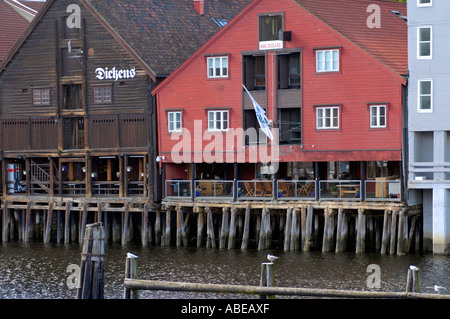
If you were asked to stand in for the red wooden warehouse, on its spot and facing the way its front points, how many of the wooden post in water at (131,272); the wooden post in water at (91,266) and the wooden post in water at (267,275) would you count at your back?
0

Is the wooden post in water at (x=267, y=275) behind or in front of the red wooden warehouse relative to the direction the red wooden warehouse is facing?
in front

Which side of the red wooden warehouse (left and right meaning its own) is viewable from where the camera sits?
front

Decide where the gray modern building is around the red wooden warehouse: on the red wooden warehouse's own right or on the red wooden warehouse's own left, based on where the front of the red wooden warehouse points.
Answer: on the red wooden warehouse's own left

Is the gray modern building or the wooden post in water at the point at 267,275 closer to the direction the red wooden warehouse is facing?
the wooden post in water

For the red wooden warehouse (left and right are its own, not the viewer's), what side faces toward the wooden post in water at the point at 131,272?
front
